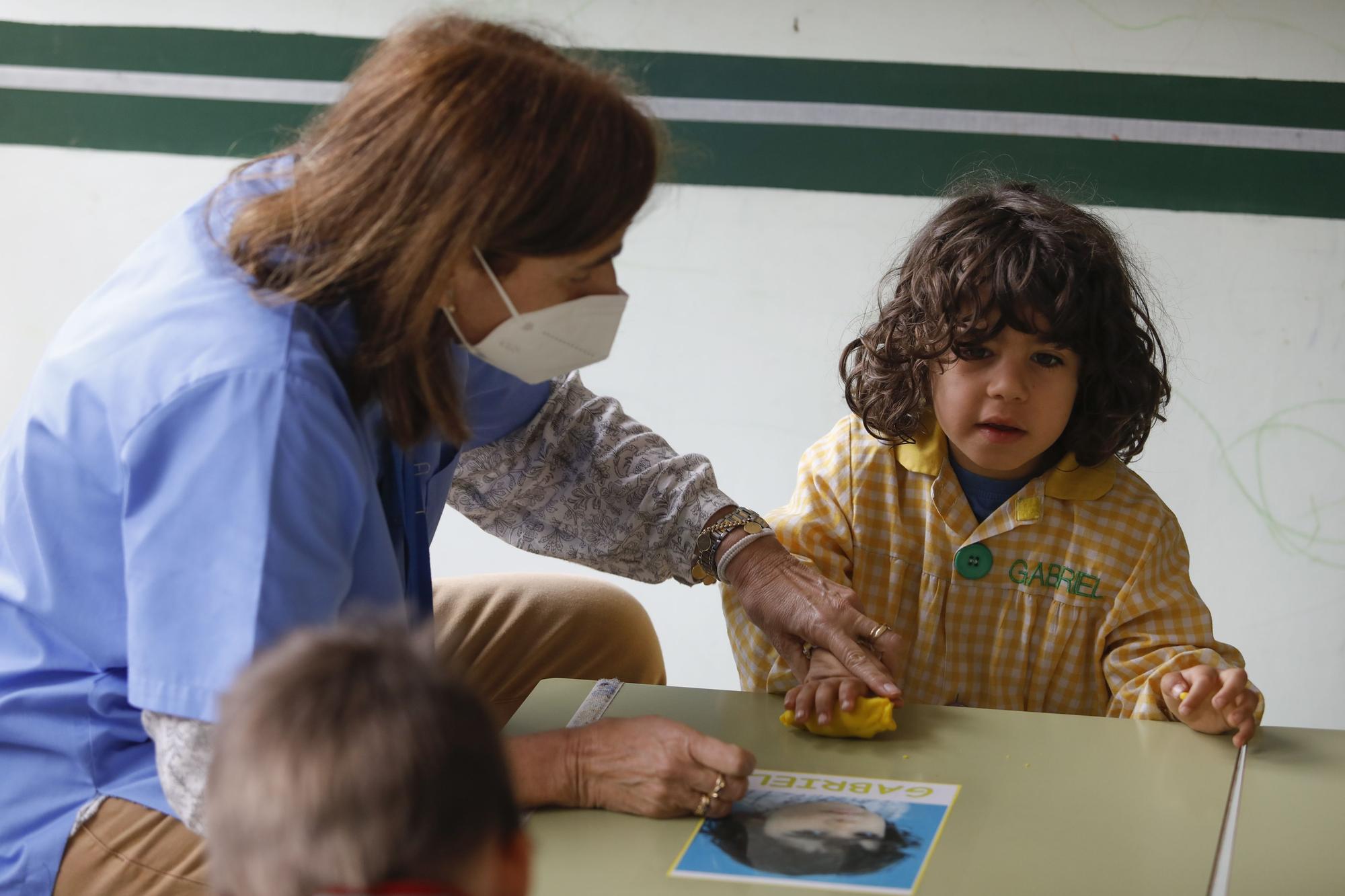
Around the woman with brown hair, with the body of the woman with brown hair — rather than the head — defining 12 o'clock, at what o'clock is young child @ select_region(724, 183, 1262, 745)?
The young child is roughly at 11 o'clock from the woman with brown hair.

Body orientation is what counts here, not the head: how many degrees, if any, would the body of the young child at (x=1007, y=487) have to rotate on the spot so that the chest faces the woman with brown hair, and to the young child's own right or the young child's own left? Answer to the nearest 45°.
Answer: approximately 45° to the young child's own right

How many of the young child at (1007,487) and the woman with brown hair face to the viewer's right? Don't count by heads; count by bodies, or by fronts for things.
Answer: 1

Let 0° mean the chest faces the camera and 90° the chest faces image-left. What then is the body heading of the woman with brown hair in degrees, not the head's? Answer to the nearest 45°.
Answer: approximately 270°

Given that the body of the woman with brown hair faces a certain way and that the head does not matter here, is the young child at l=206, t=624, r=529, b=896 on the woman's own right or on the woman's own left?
on the woman's own right

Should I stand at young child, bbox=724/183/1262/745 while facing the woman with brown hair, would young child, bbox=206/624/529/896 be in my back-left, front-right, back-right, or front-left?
front-left

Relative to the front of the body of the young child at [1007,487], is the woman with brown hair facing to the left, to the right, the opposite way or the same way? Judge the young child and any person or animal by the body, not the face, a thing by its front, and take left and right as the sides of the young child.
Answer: to the left

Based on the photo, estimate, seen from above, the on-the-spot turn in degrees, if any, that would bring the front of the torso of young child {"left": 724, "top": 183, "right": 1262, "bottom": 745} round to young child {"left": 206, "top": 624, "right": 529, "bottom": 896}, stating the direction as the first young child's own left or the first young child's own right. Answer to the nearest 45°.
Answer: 0° — they already face them

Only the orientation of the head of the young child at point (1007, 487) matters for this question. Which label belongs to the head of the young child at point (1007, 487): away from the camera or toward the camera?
toward the camera

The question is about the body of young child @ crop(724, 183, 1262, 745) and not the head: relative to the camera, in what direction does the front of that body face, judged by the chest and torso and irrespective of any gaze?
toward the camera

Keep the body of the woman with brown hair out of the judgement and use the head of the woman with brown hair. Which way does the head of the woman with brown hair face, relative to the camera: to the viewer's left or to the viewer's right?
to the viewer's right
